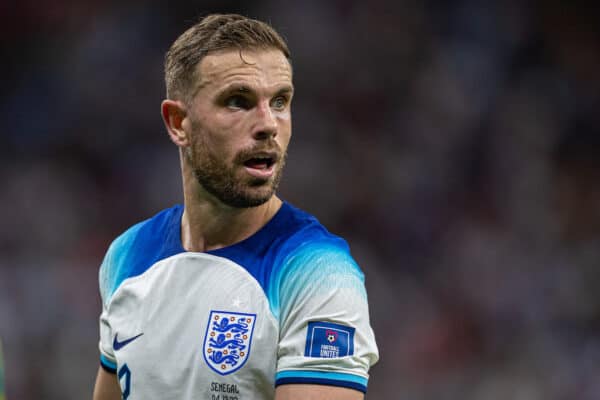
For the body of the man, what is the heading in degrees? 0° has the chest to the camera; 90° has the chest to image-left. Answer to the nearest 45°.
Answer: approximately 45°
